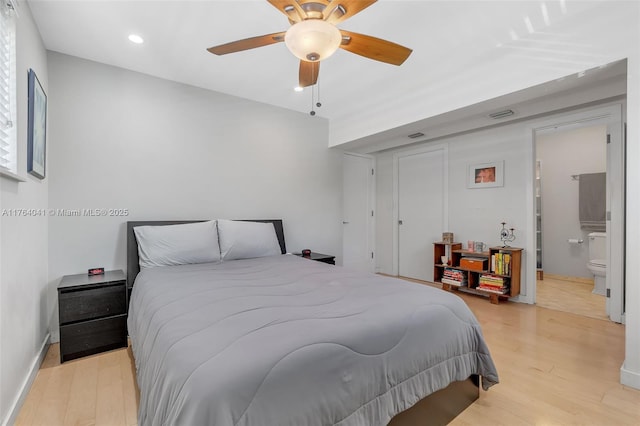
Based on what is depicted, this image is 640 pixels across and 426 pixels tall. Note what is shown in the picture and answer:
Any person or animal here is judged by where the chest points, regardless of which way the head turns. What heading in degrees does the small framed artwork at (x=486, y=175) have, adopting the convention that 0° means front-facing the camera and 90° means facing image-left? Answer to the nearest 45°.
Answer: approximately 45°

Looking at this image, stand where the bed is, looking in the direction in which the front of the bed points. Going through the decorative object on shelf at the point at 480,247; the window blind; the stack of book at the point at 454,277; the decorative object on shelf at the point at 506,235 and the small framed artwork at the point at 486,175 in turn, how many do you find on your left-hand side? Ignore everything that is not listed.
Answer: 4

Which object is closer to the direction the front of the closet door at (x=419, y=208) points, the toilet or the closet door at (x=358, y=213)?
the closet door

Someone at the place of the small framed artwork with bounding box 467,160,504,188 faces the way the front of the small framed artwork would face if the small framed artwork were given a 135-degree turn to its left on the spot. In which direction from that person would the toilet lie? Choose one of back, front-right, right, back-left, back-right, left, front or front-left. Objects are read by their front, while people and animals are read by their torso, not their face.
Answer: front-left

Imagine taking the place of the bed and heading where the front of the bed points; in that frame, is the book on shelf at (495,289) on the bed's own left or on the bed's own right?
on the bed's own left

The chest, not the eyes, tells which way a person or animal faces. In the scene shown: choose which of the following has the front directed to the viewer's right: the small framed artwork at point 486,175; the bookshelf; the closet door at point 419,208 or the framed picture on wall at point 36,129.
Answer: the framed picture on wall

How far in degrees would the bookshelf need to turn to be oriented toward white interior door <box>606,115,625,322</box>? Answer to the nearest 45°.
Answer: approximately 135° to its left

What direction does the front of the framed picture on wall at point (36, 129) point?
to the viewer's right

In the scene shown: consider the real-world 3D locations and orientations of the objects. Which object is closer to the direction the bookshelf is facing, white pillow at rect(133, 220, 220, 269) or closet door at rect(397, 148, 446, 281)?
the white pillow

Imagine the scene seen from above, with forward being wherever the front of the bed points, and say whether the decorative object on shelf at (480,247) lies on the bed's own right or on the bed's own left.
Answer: on the bed's own left
